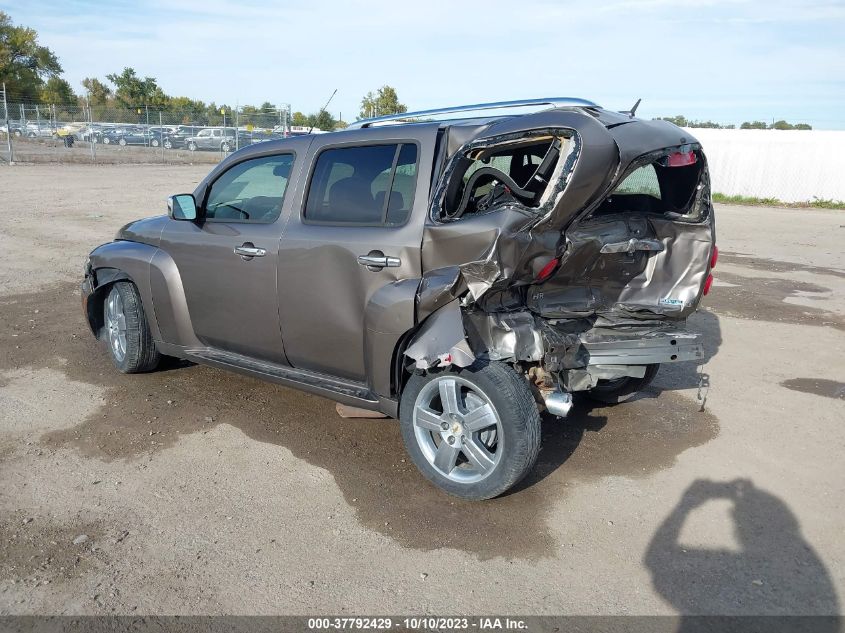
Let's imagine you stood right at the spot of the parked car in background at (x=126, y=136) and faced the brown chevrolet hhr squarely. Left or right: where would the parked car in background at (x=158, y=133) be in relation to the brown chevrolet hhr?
left

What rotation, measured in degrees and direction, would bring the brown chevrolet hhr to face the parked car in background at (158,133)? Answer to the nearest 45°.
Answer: approximately 45° to its right

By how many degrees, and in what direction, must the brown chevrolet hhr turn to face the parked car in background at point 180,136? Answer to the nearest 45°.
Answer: approximately 45° to its right

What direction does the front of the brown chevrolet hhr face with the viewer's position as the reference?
facing away from the viewer and to the left of the viewer

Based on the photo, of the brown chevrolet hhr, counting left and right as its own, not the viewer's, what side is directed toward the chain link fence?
front

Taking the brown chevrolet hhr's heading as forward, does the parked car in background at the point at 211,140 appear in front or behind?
in front

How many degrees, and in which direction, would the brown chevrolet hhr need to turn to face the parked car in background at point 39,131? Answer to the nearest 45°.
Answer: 0° — it already faces it

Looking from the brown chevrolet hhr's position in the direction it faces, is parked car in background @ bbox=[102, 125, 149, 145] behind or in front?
in front
